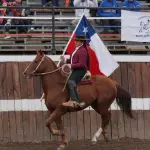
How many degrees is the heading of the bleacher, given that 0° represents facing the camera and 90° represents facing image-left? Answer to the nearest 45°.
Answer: approximately 0°

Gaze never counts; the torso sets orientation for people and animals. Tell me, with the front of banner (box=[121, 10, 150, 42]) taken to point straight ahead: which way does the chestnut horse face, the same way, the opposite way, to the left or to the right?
to the right

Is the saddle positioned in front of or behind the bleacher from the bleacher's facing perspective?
in front

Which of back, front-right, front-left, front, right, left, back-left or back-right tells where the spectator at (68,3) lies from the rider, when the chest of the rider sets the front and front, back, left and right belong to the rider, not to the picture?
right

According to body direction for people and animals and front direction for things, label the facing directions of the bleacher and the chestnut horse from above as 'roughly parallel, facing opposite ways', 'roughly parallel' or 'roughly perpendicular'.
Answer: roughly perpendicular

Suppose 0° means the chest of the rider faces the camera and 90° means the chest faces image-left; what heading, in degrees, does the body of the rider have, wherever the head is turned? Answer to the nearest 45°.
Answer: approximately 90°

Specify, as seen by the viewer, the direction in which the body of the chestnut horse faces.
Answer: to the viewer's left

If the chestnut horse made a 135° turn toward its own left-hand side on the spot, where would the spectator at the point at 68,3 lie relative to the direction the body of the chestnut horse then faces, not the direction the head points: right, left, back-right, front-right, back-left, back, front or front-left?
back-left

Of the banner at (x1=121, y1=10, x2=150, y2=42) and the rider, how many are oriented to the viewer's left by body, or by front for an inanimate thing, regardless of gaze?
1

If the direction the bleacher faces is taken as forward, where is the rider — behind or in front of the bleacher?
in front

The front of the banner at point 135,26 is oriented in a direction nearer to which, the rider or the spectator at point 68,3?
the rider

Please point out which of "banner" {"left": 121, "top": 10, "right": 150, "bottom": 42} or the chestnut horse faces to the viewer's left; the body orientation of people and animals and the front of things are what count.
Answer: the chestnut horse
